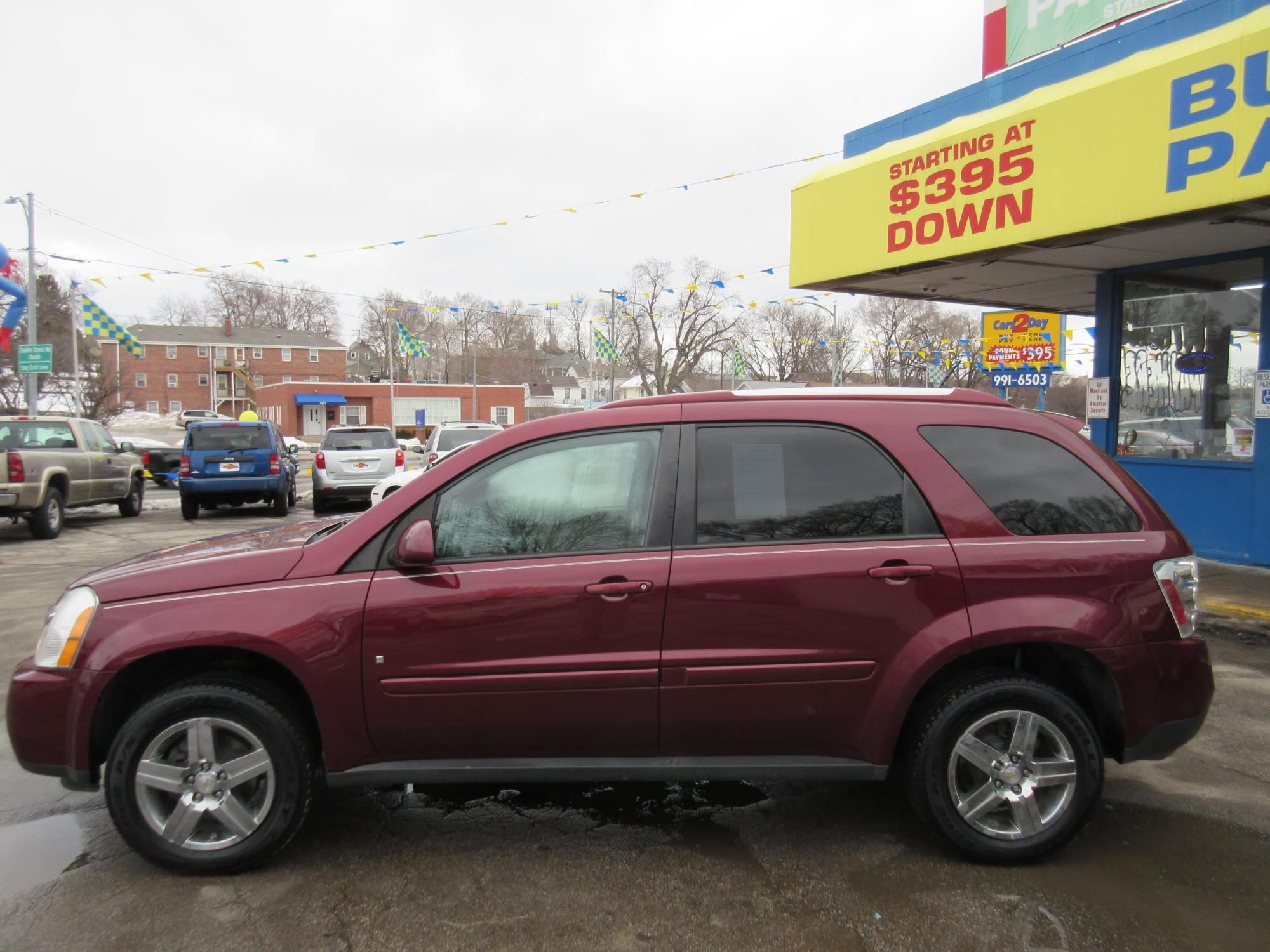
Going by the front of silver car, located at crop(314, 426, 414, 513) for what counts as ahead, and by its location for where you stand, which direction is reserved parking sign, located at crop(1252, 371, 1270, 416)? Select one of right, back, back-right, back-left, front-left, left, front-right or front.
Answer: back-right

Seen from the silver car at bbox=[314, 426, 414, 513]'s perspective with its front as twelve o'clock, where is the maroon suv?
The maroon suv is roughly at 6 o'clock from the silver car.

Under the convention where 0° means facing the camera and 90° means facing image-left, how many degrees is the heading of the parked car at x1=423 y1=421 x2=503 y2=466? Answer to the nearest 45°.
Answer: approximately 180°

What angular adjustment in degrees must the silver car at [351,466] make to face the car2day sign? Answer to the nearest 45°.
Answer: approximately 90° to its right

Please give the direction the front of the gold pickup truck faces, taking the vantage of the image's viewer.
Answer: facing away from the viewer and to the right of the viewer

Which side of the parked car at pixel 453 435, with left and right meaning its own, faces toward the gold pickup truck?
left

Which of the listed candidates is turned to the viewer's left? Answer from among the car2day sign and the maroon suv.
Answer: the maroon suv

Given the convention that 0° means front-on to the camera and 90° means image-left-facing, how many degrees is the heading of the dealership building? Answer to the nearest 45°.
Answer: approximately 45°

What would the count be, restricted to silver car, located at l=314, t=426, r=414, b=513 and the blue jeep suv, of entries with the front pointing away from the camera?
2

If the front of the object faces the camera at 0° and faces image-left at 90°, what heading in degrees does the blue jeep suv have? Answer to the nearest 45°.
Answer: approximately 180°

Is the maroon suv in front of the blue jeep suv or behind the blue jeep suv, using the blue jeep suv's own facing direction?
behind
